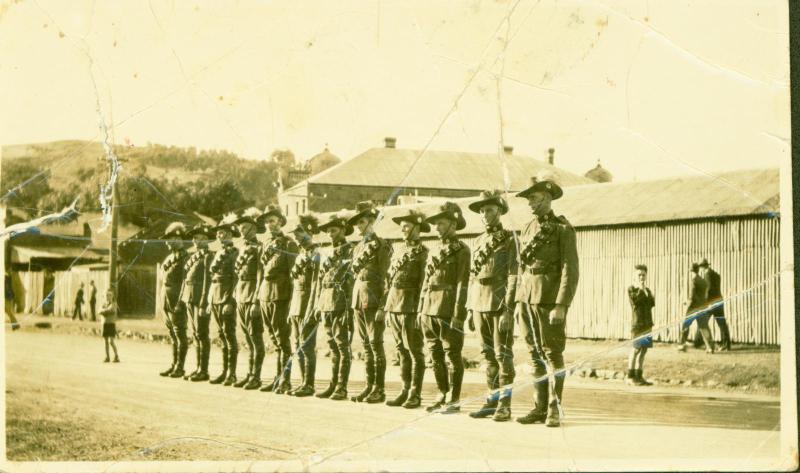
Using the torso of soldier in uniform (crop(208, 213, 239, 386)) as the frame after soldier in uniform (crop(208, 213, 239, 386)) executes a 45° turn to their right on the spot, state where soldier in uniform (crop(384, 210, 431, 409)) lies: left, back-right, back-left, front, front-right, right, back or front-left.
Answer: back-left

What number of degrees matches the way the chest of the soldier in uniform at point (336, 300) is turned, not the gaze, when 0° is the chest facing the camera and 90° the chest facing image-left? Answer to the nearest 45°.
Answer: approximately 45°

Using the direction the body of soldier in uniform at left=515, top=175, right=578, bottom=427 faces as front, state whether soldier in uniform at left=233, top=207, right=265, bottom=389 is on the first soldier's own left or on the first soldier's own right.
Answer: on the first soldier's own right

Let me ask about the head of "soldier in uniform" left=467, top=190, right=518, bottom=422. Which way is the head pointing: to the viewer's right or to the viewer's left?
to the viewer's left

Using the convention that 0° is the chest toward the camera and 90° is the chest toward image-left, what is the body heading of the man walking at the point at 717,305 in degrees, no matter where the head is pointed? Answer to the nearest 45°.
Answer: approximately 90°

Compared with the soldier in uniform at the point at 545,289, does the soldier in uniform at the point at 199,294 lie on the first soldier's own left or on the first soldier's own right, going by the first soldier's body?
on the first soldier's own right

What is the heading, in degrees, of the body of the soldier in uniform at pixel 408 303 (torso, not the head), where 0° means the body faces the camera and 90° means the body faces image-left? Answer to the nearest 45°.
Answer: approximately 45°

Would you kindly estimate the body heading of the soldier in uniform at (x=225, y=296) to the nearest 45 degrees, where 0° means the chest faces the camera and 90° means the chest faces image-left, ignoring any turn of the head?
approximately 45°

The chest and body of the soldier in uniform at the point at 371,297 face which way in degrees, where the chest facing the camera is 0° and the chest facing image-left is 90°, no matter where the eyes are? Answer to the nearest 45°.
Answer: approximately 45°
